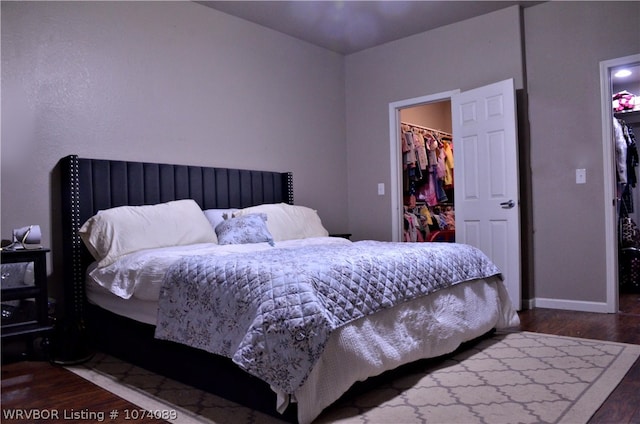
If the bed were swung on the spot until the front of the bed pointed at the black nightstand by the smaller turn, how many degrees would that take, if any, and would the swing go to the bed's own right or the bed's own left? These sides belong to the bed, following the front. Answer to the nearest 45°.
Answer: approximately 135° to the bed's own right

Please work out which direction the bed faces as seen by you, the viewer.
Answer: facing the viewer and to the right of the viewer

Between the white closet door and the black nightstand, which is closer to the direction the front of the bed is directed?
the white closet door

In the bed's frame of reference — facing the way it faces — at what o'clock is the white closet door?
The white closet door is roughly at 9 o'clock from the bed.

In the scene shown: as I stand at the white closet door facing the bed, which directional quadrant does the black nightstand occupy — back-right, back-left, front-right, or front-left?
front-right
